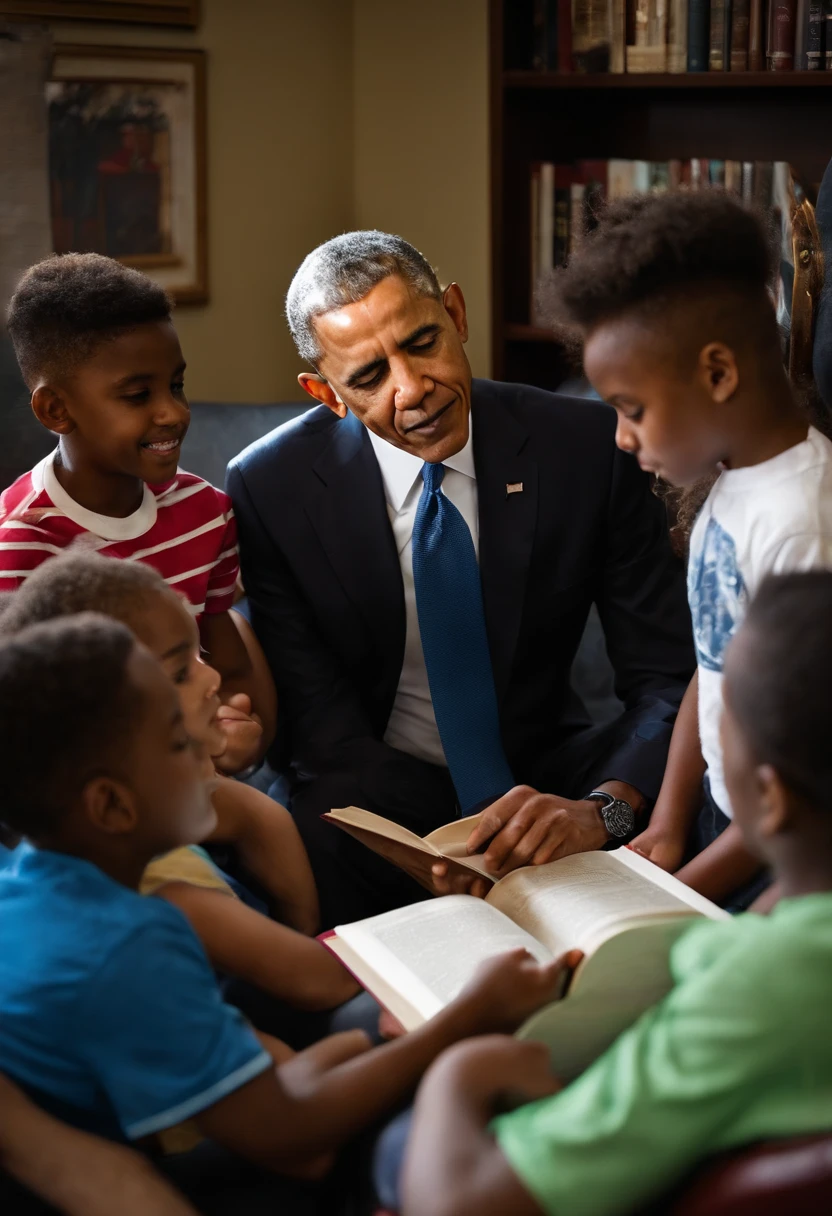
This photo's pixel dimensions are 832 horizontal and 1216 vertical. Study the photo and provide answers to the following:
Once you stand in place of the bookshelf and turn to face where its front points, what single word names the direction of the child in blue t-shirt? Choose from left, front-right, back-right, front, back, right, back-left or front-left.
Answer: front

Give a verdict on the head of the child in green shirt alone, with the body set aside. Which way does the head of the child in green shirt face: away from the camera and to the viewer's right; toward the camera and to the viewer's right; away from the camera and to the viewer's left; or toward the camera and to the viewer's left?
away from the camera and to the viewer's left

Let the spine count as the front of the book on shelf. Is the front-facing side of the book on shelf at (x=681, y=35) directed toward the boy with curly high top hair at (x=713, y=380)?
yes

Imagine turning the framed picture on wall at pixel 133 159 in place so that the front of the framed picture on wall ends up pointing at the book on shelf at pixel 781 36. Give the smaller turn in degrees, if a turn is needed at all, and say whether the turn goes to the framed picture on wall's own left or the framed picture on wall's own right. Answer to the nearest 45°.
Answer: approximately 90° to the framed picture on wall's own left

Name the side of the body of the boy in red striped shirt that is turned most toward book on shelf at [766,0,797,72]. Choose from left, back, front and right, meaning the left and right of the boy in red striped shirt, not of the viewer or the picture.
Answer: left

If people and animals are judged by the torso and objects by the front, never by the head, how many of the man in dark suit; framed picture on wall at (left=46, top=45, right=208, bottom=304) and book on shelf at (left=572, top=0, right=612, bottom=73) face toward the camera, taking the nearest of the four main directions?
3

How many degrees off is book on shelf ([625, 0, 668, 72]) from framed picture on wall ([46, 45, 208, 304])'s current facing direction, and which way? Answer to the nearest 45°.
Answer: approximately 90° to its left

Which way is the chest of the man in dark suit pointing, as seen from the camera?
toward the camera

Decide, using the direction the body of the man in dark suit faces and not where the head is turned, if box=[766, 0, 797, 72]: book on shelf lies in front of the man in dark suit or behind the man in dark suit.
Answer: behind

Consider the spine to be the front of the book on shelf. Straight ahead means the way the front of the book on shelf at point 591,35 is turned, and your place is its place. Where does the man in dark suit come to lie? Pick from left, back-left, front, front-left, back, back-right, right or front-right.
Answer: front

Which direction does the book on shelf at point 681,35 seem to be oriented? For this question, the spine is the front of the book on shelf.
toward the camera

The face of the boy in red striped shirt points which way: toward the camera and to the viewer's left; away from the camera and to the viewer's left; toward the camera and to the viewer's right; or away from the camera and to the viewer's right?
toward the camera and to the viewer's right

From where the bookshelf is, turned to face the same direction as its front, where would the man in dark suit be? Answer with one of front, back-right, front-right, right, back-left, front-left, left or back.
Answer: front

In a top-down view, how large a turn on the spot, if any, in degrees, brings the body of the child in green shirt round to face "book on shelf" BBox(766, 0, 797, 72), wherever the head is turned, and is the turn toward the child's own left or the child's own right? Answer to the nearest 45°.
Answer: approximately 45° to the child's own right
